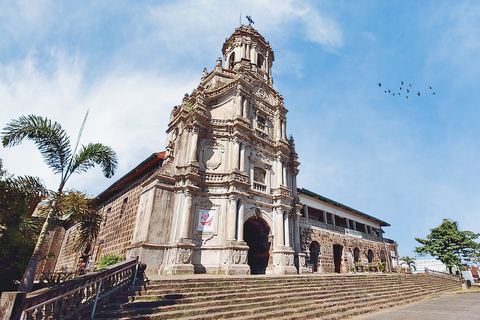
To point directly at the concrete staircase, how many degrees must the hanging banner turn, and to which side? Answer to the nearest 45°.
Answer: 0° — it already faces it

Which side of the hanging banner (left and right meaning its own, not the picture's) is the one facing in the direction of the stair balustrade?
front

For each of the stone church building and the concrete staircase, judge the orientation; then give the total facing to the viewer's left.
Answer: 0

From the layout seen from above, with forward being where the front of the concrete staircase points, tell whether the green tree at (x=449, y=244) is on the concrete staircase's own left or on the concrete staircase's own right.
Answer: on the concrete staircase's own left

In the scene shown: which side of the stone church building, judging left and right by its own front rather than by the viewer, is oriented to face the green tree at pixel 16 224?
right

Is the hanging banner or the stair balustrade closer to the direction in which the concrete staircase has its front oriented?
the stair balustrade

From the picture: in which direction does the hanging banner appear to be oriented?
toward the camera

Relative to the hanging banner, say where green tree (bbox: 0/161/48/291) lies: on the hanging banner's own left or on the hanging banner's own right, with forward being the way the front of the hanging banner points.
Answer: on the hanging banner's own right

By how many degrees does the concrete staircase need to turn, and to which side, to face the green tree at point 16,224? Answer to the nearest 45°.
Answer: approximately 135° to its right

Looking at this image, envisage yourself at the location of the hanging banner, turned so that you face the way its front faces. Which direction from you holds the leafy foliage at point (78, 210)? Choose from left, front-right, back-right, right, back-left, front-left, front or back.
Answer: front-right

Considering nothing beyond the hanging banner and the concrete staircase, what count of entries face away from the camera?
0

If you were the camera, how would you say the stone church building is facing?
facing the viewer and to the right of the viewer

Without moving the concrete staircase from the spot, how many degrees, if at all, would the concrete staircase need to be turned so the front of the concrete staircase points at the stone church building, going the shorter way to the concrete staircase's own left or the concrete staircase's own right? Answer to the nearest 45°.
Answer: approximately 135° to the concrete staircase's own left
